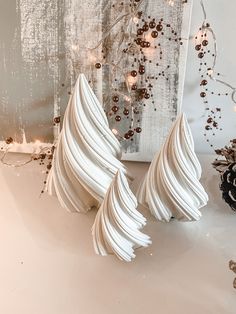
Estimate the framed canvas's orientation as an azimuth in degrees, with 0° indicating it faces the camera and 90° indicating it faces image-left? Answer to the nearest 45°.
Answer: approximately 0°
